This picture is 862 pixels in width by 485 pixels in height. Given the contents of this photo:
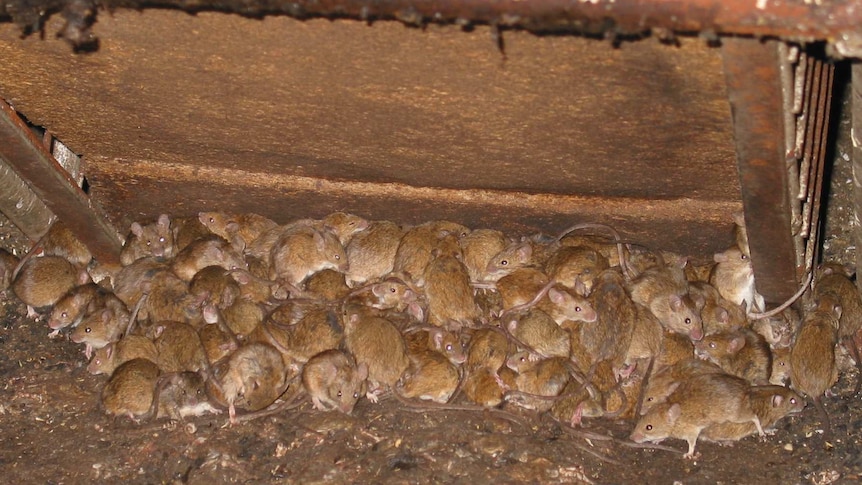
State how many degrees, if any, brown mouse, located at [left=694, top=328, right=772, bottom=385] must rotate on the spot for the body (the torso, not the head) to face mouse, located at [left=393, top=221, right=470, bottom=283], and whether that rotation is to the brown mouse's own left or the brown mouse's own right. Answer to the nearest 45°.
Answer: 0° — it already faces it

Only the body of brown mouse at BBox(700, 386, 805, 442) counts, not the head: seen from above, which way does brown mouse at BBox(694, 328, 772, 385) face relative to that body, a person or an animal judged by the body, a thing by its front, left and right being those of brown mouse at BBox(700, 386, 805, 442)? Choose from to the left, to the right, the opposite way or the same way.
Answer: the opposite way

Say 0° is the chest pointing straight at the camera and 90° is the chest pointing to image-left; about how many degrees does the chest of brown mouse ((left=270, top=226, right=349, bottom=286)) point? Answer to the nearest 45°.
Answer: approximately 270°

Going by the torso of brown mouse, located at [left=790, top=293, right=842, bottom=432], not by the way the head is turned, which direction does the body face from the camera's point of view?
away from the camera

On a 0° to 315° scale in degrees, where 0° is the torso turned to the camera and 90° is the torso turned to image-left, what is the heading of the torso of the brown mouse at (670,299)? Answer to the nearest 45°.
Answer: approximately 315°

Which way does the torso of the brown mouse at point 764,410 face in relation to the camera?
to the viewer's right

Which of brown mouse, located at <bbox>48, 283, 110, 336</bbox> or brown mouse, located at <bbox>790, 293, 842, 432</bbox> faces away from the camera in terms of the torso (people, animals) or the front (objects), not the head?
brown mouse, located at <bbox>790, 293, 842, 432</bbox>

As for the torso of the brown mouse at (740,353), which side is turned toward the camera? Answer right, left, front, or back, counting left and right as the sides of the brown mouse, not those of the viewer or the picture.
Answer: left

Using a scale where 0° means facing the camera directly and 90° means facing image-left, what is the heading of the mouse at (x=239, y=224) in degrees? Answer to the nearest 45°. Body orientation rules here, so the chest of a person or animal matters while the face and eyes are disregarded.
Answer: approximately 90°

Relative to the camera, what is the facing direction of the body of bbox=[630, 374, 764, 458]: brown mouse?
to the viewer's left

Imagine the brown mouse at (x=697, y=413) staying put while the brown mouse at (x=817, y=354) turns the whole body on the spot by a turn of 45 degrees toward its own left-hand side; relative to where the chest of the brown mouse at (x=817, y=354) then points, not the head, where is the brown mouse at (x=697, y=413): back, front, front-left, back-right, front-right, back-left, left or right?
left

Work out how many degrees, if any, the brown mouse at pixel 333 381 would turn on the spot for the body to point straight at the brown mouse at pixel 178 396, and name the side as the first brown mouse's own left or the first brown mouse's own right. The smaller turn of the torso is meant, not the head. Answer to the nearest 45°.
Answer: approximately 135° to the first brown mouse's own right

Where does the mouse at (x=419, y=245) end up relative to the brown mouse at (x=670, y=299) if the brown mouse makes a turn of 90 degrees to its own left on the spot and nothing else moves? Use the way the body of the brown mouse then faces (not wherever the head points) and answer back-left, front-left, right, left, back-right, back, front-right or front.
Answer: back-left
